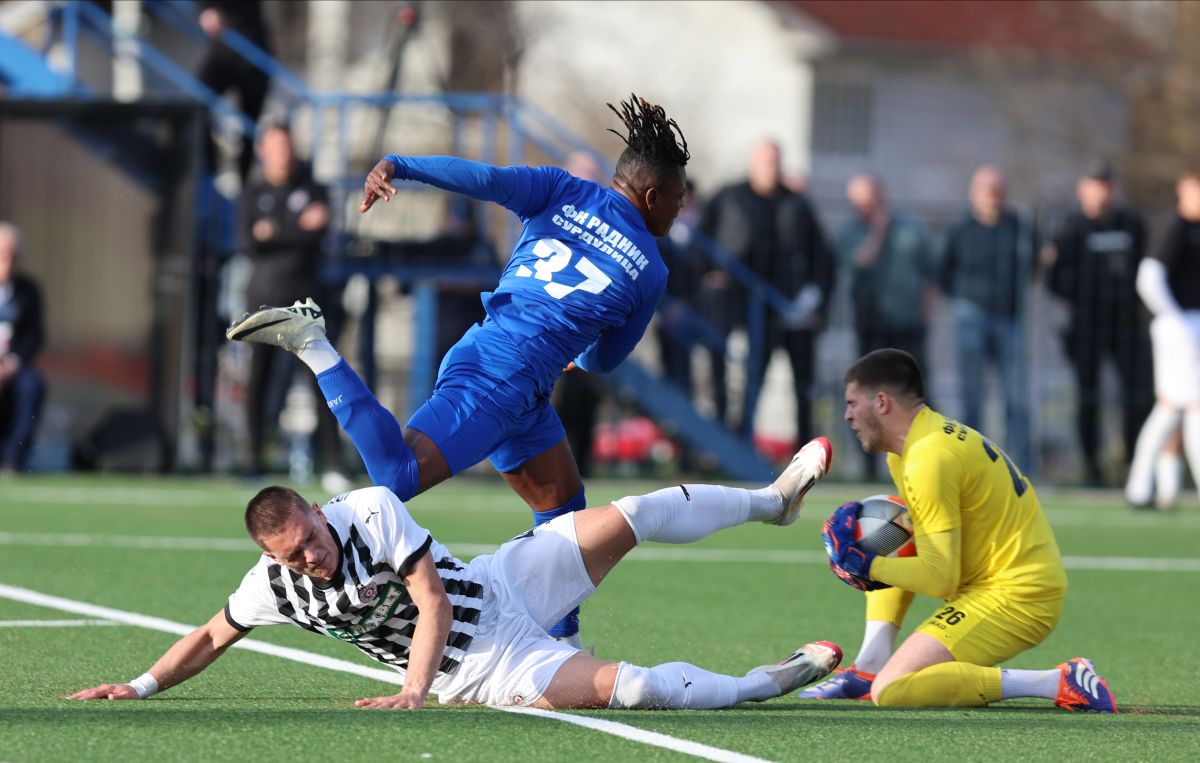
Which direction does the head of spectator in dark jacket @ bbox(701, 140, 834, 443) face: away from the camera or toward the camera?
toward the camera

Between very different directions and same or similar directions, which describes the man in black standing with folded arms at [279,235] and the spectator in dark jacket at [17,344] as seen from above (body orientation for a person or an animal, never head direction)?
same or similar directions

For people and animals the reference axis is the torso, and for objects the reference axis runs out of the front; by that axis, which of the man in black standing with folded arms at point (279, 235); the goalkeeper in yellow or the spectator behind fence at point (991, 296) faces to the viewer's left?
the goalkeeper in yellow

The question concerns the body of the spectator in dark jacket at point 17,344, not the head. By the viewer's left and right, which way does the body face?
facing the viewer

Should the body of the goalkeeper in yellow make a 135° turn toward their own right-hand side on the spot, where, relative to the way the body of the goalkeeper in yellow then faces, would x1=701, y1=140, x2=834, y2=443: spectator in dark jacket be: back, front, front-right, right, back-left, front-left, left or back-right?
front-left

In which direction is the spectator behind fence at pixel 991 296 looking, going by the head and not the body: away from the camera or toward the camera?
toward the camera

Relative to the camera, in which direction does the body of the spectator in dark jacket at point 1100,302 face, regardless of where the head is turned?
toward the camera

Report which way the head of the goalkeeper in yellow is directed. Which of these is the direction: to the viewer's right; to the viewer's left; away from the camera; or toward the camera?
to the viewer's left

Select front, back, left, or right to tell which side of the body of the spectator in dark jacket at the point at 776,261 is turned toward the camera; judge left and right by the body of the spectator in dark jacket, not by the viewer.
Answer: front

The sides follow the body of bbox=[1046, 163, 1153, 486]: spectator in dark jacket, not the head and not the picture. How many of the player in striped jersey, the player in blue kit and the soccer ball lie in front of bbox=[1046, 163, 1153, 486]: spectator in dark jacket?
3

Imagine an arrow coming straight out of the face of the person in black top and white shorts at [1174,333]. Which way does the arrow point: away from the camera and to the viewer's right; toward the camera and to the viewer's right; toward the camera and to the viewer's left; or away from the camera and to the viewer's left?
toward the camera and to the viewer's left

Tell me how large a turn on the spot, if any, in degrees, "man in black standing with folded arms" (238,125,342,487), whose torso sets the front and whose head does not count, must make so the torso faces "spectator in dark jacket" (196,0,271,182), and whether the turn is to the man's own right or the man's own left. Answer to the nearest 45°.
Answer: approximately 180°

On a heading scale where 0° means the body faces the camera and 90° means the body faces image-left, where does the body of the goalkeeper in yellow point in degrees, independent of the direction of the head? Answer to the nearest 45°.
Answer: approximately 90°

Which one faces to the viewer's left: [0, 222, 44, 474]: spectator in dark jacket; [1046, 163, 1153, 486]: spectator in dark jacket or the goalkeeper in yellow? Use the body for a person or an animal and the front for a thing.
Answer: the goalkeeper in yellow

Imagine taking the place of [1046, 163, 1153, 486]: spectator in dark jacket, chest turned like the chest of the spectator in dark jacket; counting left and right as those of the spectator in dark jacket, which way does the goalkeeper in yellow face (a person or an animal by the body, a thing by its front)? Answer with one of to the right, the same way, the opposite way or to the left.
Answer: to the right

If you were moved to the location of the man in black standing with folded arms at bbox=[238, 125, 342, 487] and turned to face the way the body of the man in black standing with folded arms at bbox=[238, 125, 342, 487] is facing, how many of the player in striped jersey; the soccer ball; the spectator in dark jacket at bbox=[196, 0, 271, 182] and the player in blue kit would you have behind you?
1
